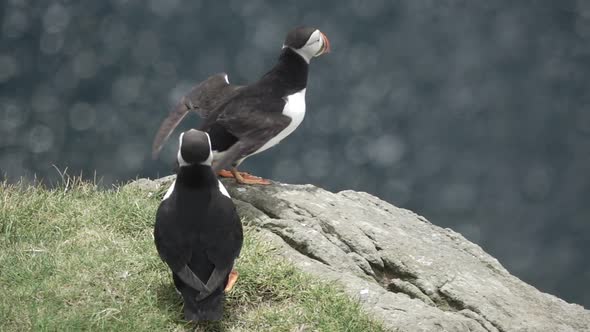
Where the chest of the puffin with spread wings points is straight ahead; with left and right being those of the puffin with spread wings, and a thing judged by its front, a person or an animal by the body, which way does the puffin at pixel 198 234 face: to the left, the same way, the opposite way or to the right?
to the left

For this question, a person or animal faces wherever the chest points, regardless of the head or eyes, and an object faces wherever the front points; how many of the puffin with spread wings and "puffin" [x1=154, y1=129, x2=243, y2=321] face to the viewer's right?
1

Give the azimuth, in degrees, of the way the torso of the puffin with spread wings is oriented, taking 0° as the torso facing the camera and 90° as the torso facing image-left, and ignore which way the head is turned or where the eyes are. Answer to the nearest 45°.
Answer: approximately 270°

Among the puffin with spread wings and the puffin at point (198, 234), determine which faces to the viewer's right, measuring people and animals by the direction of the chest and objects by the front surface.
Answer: the puffin with spread wings

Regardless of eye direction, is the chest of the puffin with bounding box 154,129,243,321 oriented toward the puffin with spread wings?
yes

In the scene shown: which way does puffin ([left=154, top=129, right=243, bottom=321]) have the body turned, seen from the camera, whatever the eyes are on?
away from the camera

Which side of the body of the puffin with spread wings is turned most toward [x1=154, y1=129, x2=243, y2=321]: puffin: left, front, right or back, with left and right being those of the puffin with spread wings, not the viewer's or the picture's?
right
